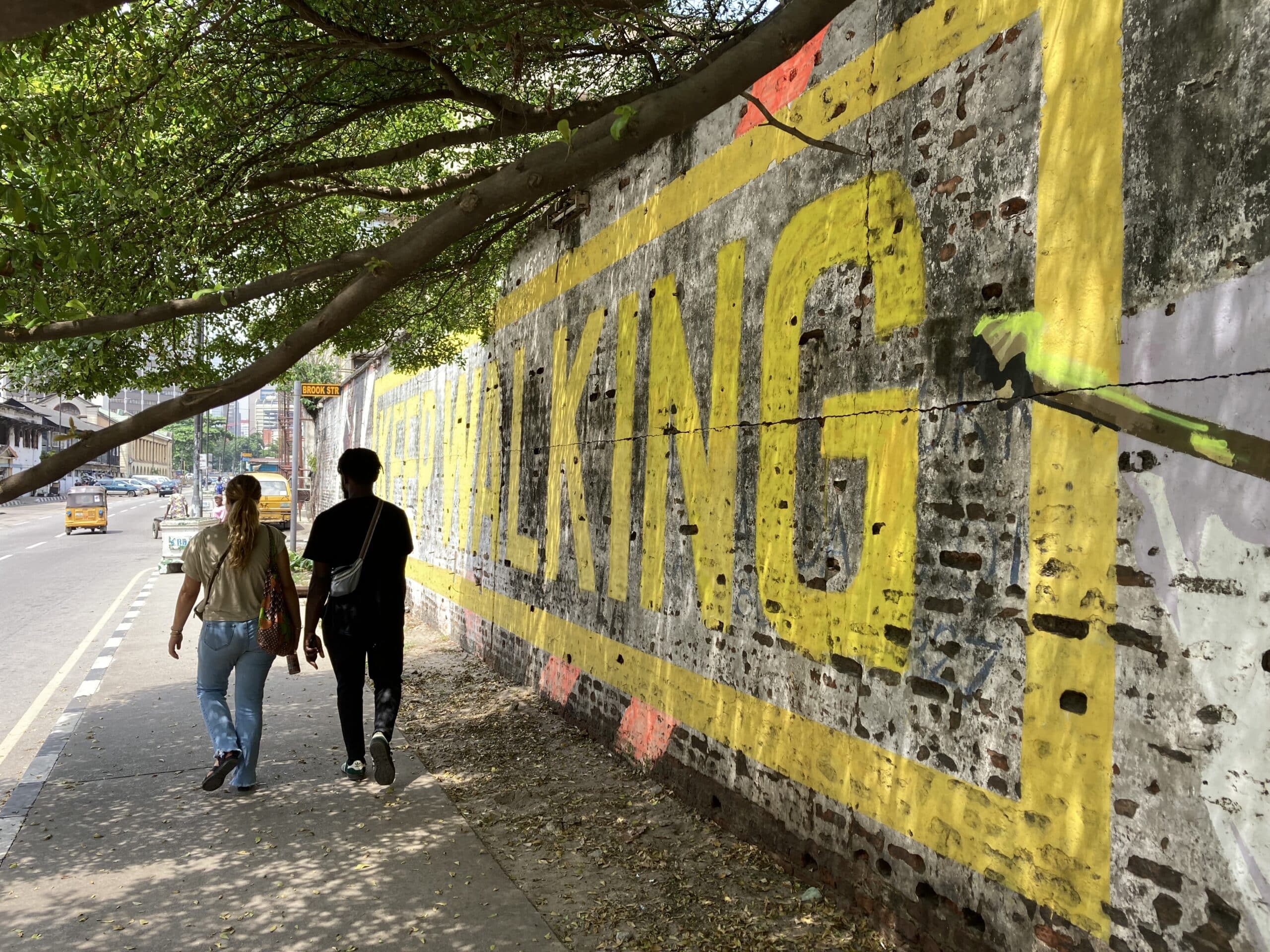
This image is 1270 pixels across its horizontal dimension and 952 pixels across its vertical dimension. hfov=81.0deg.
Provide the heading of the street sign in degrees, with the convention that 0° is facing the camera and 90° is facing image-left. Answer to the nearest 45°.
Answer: approximately 0°

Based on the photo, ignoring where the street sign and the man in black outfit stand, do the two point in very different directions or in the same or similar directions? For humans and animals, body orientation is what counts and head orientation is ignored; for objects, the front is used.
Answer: very different directions

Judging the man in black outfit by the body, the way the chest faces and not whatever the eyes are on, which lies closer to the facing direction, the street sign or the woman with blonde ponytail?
the street sign

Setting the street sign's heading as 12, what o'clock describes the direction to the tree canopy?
The tree canopy is roughly at 12 o'clock from the street sign.

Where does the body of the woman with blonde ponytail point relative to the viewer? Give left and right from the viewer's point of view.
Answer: facing away from the viewer

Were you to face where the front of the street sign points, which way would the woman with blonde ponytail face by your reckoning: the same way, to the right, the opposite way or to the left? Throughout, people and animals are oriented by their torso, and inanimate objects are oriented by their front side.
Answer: the opposite way

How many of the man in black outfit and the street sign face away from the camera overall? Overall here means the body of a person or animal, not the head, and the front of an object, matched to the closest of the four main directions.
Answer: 1

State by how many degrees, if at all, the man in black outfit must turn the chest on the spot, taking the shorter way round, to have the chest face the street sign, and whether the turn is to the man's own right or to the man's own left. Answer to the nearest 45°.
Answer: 0° — they already face it

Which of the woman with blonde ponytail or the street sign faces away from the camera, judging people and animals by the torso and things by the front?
the woman with blonde ponytail

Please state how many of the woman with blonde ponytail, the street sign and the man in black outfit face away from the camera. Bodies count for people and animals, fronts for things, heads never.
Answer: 2

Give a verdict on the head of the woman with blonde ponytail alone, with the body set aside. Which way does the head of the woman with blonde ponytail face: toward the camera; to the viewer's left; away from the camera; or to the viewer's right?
away from the camera

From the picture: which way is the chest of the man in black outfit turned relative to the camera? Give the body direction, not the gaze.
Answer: away from the camera

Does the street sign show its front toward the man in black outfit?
yes
